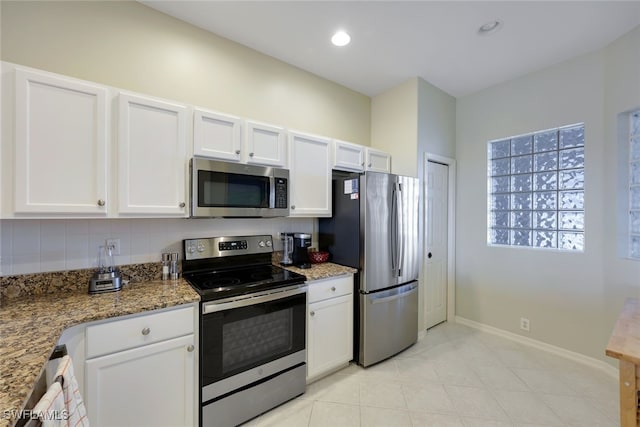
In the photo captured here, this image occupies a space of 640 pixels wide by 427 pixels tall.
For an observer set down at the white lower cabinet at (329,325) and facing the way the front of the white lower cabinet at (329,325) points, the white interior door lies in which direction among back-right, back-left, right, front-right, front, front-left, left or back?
left

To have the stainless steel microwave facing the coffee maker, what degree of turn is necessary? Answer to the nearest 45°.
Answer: approximately 90° to its left

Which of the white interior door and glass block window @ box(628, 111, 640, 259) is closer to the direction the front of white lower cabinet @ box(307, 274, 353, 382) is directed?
the glass block window

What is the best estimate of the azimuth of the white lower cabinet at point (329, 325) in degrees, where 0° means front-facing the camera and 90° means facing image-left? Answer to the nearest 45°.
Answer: approximately 315°

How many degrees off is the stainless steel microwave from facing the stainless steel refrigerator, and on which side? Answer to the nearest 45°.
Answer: approximately 45° to its left

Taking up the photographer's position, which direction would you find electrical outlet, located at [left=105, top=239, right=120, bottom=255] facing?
facing the viewer

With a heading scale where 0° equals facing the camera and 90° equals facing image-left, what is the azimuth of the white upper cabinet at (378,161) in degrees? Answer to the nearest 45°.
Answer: approximately 315°

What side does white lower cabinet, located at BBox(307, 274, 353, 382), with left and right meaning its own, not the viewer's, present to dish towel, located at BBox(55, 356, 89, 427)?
right

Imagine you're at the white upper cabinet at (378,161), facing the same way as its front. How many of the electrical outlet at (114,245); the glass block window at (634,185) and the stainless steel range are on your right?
2

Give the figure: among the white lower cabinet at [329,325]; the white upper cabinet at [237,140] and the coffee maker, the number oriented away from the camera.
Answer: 0

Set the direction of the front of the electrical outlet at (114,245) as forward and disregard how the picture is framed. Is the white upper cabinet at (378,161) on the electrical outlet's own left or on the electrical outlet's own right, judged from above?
on the electrical outlet's own left

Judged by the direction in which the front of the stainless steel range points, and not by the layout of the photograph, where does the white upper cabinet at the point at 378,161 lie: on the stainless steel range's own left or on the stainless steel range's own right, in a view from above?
on the stainless steel range's own left

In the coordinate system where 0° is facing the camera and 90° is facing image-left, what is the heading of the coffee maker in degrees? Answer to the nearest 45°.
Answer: approximately 315°

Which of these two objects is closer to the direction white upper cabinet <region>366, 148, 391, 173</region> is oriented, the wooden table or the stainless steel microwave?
the wooden table

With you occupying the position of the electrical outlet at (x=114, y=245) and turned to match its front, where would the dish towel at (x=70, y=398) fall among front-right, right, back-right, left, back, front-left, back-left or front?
front
